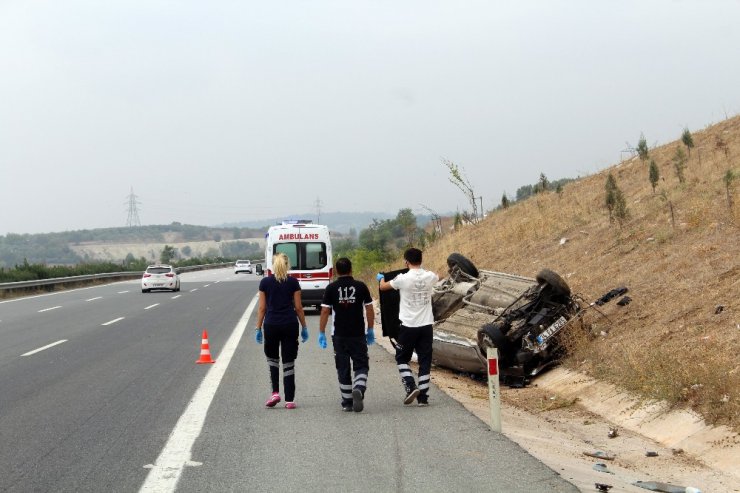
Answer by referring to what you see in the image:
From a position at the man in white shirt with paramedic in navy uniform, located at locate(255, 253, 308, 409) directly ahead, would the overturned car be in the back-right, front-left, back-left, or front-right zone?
back-right

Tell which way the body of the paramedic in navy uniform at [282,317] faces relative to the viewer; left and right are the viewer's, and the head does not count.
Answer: facing away from the viewer

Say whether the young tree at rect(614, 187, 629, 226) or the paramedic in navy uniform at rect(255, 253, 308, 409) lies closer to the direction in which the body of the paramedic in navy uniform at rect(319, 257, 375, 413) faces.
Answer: the young tree

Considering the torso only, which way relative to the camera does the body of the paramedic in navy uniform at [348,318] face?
away from the camera

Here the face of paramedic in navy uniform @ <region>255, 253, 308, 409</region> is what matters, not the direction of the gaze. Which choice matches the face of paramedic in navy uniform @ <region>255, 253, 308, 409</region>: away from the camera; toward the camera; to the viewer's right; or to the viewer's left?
away from the camera

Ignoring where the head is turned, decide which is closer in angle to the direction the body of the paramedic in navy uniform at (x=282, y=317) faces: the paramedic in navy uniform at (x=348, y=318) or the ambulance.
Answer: the ambulance

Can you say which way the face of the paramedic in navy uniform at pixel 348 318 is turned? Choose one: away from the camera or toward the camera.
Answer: away from the camera
